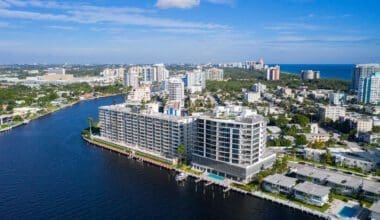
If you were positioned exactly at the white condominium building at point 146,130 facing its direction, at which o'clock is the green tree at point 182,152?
The green tree is roughly at 9 o'clock from the white condominium building.

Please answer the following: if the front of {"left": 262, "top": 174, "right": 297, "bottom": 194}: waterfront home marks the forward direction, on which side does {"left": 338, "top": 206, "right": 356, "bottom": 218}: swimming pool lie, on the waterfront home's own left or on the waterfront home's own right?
on the waterfront home's own left

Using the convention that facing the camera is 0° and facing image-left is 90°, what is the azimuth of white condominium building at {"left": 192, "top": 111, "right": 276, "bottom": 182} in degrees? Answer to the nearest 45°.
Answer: approximately 45°

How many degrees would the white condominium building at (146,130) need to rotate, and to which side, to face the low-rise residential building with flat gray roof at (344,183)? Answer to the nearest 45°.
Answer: approximately 90° to its left

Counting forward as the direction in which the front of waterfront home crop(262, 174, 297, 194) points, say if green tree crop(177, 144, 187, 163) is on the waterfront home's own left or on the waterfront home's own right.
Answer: on the waterfront home's own right

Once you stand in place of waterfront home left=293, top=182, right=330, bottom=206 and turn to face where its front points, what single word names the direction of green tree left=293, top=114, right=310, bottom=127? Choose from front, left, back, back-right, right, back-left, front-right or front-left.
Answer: back-right

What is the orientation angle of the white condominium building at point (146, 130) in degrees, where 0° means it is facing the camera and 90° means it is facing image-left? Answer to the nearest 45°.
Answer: approximately 45°

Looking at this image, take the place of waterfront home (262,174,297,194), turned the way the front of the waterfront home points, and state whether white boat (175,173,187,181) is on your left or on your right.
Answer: on your right

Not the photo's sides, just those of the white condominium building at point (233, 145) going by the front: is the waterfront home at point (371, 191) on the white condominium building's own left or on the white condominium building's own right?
on the white condominium building's own left

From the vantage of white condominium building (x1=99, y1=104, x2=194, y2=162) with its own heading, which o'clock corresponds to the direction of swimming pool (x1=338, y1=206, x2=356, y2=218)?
The swimming pool is roughly at 9 o'clock from the white condominium building.

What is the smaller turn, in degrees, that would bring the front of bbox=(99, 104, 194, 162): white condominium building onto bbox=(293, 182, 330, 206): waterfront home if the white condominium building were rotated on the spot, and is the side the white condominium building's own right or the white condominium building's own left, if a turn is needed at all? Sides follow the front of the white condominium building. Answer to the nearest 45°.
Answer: approximately 90° to the white condominium building's own left

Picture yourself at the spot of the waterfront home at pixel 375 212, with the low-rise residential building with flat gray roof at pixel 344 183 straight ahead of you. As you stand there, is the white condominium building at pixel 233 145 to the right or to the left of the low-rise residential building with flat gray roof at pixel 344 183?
left

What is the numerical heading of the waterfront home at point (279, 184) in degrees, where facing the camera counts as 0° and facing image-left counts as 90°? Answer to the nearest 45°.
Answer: approximately 45°
